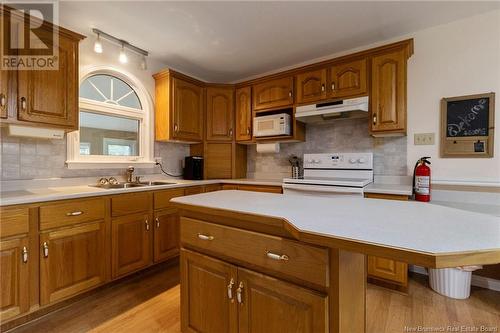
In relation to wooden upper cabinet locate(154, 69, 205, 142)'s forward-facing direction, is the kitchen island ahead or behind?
ahead

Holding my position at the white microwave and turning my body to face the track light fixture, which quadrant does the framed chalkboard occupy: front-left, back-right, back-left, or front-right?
back-left

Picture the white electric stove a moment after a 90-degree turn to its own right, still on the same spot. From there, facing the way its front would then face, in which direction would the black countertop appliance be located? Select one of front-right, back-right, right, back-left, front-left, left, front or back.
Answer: front

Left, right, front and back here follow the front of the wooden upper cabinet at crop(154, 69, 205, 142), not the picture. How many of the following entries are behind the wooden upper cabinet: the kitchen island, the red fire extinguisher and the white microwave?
0

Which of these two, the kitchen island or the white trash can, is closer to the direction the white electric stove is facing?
the kitchen island

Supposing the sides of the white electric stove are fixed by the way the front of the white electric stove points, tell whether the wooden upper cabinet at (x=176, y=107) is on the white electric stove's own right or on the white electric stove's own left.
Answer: on the white electric stove's own right

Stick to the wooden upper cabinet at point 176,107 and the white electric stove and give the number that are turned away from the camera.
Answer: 0

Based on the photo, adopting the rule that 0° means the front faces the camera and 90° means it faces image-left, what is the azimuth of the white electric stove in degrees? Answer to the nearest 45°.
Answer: approximately 0°

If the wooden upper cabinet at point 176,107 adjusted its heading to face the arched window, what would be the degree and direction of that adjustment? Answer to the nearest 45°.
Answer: approximately 135° to its right

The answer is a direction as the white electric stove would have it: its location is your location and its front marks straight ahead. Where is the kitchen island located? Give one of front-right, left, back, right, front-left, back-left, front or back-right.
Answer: front

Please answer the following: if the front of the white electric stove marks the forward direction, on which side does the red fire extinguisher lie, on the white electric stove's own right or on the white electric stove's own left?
on the white electric stove's own left

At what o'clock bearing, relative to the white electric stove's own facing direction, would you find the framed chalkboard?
The framed chalkboard is roughly at 9 o'clock from the white electric stove.

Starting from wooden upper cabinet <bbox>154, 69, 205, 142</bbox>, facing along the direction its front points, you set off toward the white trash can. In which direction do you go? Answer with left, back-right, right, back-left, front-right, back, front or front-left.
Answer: front
